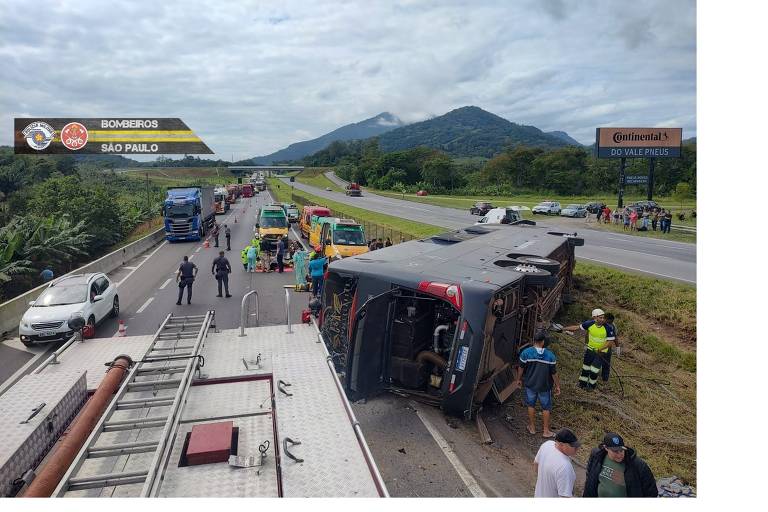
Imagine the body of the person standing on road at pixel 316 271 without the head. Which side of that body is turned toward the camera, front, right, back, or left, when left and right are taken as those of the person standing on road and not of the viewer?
back

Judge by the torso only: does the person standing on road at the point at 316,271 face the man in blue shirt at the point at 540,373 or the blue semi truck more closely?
the blue semi truck

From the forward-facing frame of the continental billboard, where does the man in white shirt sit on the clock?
The man in white shirt is roughly at 12 o'clock from the continental billboard.

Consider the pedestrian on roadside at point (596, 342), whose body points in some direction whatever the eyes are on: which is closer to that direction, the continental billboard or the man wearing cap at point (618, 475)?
the man wearing cap

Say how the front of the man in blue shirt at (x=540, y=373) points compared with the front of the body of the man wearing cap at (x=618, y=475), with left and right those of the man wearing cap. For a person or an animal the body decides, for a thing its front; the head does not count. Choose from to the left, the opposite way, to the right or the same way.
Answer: the opposite way
